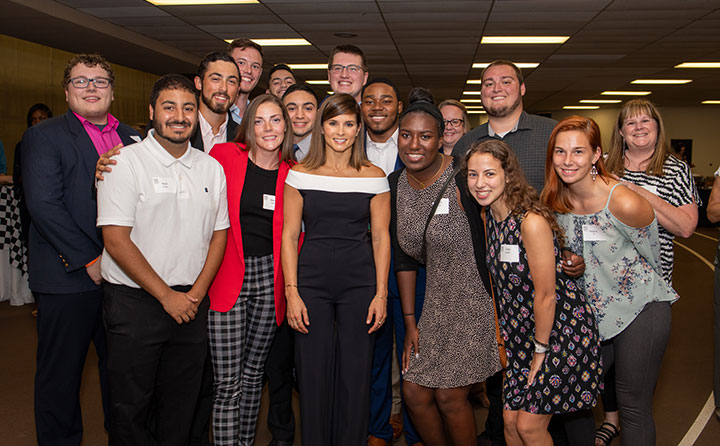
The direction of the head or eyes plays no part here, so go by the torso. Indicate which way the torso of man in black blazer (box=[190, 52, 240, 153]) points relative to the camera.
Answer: toward the camera

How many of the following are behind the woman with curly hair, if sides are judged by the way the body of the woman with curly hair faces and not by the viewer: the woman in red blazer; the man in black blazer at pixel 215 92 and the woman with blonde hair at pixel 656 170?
1

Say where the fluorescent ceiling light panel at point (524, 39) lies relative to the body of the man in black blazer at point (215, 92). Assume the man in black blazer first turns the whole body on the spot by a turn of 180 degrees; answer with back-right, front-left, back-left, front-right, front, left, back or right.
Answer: front-right

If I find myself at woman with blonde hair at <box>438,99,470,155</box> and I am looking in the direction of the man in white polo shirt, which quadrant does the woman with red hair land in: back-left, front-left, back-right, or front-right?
front-left

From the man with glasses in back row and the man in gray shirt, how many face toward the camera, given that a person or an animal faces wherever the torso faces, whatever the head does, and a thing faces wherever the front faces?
2

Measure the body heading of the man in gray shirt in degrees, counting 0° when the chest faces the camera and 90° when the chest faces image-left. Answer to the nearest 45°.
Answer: approximately 0°

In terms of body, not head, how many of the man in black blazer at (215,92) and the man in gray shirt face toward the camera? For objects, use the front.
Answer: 2

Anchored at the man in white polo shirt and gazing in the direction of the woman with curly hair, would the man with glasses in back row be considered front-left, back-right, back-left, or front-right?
front-left

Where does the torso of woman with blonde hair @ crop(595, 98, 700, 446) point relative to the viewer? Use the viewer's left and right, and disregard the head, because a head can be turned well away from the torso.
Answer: facing the viewer and to the left of the viewer

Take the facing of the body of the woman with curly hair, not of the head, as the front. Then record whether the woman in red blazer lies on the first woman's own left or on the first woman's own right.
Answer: on the first woman's own right
